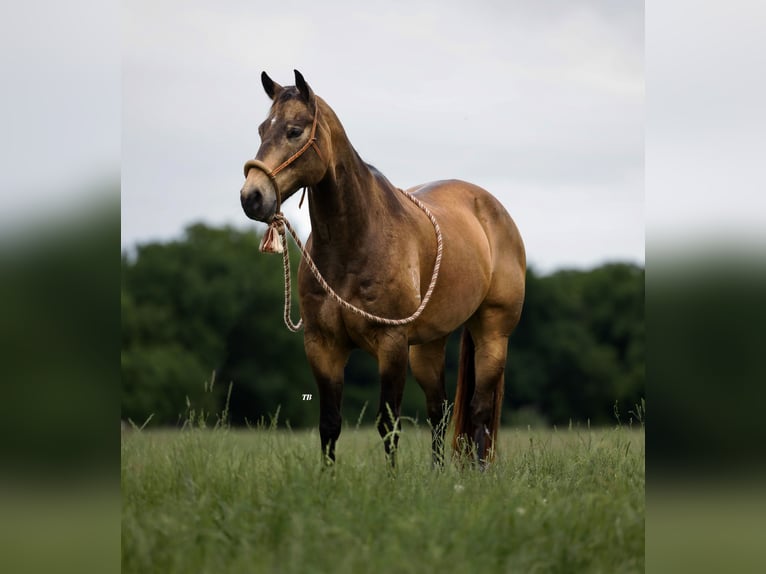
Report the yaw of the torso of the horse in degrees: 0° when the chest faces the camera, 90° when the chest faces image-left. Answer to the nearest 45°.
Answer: approximately 45°
